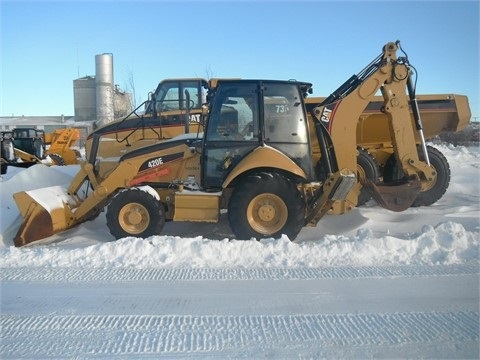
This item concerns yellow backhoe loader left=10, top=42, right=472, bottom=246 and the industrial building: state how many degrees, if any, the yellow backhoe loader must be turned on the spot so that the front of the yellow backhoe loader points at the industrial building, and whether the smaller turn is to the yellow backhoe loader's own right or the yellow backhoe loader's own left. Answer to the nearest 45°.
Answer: approximately 90° to the yellow backhoe loader's own right

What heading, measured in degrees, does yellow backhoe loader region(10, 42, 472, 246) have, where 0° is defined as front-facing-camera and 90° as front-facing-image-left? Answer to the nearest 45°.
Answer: approximately 90°

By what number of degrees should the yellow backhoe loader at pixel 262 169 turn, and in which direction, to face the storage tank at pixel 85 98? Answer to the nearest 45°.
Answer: approximately 90° to its right

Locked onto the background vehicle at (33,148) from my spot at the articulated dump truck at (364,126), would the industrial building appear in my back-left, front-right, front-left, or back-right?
front-right

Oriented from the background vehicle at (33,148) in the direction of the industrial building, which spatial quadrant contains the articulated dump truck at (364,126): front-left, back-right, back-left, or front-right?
back-right
